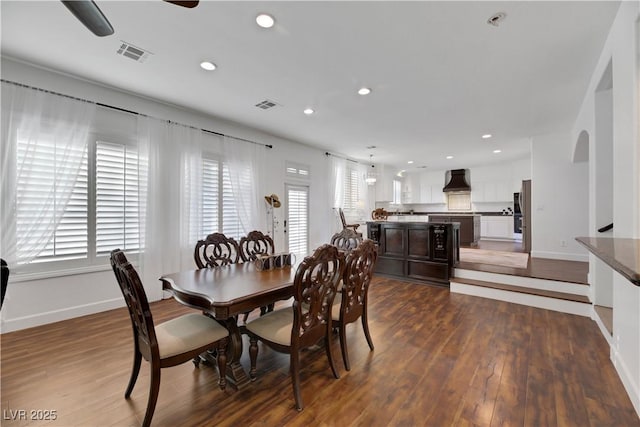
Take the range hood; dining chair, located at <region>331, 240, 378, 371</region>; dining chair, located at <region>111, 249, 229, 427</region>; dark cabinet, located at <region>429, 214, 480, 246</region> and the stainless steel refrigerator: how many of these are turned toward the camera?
2

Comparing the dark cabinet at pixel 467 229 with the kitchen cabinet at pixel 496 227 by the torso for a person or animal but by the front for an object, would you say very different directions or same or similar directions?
same or similar directions

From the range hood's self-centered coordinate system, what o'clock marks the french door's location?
The french door is roughly at 1 o'clock from the range hood.

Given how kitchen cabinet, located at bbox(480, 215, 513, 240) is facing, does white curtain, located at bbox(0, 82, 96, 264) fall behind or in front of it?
in front

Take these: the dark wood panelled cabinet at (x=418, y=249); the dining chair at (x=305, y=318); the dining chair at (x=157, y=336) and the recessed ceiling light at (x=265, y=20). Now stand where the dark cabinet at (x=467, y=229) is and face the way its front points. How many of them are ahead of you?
4

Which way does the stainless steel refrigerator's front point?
to the viewer's left

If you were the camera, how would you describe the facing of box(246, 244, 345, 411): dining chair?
facing away from the viewer and to the left of the viewer

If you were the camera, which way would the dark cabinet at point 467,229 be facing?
facing the viewer

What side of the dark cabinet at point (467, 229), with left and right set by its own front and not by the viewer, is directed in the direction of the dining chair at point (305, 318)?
front

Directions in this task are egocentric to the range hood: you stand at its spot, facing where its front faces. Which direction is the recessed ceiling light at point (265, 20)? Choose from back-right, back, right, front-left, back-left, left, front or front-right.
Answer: front

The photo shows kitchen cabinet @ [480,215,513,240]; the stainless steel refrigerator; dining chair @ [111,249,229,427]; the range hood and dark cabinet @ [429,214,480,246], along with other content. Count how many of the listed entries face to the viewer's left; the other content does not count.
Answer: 1

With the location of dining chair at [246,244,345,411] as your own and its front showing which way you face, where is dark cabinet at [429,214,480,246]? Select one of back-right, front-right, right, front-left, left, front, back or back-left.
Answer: right

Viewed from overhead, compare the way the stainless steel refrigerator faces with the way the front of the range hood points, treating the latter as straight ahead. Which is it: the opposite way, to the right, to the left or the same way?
to the right

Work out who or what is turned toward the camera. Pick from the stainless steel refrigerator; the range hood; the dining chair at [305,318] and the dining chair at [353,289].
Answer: the range hood

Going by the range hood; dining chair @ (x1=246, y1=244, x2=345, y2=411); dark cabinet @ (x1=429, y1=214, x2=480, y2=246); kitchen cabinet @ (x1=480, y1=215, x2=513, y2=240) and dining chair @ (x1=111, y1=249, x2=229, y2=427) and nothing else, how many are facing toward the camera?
3

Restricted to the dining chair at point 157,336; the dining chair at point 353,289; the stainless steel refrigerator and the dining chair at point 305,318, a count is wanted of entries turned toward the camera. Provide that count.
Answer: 0

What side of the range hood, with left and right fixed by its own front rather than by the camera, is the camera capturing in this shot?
front

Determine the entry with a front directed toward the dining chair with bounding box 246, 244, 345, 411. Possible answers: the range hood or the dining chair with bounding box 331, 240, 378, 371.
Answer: the range hood

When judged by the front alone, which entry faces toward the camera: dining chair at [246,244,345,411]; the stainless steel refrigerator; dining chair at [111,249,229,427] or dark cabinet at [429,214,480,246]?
the dark cabinet

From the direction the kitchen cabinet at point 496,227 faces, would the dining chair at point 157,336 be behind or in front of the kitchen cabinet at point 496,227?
in front

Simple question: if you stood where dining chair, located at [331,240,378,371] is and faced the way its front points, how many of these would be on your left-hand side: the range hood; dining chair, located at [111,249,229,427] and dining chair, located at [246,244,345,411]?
2
